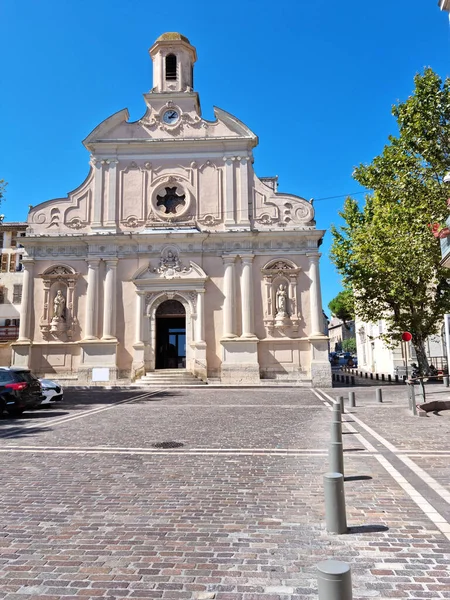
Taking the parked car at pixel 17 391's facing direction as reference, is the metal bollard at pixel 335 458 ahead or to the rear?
to the rear

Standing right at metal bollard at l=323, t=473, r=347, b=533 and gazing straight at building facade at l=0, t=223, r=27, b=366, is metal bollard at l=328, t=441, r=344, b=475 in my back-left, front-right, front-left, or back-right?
front-right

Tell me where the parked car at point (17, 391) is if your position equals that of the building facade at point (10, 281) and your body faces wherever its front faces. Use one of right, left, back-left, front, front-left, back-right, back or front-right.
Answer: front

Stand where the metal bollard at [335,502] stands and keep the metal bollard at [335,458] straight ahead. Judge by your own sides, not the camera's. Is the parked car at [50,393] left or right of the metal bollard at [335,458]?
left

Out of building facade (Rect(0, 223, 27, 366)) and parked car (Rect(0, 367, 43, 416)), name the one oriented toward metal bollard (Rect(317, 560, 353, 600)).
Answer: the building facade

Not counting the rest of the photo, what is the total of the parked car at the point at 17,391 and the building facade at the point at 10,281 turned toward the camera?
1

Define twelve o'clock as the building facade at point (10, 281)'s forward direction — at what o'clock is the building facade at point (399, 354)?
the building facade at point (399, 354) is roughly at 10 o'clock from the building facade at point (10, 281).

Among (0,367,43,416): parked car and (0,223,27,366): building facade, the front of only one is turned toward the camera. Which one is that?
the building facade

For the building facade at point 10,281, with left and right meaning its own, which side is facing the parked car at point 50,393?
front

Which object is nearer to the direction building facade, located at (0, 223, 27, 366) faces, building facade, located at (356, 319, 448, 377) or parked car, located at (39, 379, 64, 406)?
the parked car

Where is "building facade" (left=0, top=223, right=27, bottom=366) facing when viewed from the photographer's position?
facing the viewer

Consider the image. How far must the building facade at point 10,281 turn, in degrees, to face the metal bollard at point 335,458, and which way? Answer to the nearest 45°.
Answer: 0° — it already faces it

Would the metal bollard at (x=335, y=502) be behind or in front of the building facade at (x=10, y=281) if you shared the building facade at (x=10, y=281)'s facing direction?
in front

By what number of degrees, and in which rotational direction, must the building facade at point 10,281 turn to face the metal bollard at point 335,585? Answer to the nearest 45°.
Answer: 0° — it already faces it
